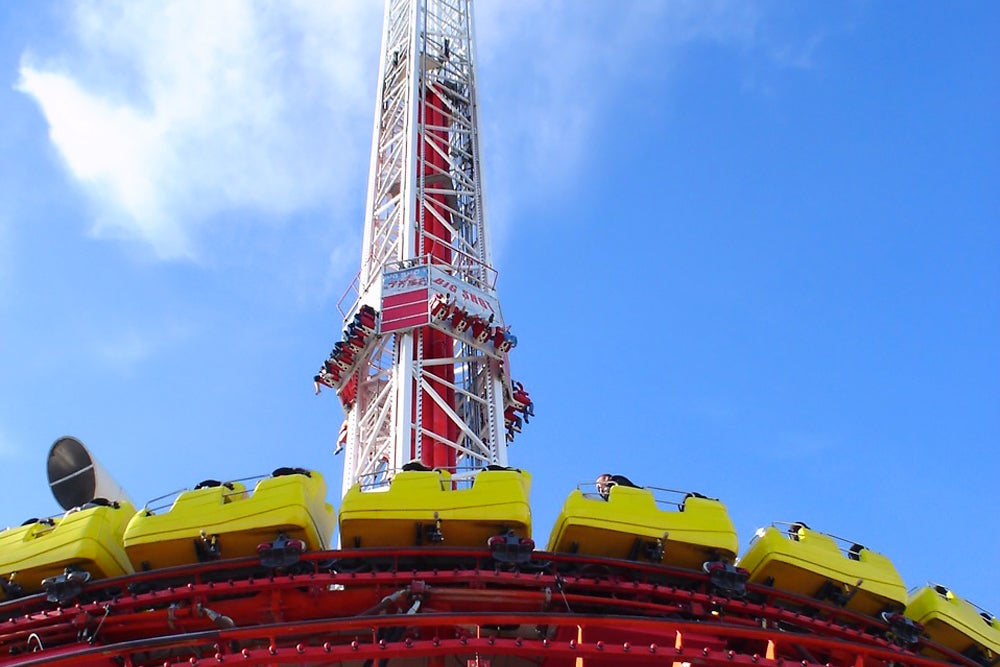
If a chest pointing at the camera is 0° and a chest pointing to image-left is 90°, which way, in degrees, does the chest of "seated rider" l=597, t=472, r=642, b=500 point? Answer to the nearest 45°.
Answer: approximately 90°

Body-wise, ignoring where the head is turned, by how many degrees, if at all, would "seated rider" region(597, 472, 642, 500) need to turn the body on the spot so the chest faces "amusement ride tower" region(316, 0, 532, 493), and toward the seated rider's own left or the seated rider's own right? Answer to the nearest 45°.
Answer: approximately 45° to the seated rider's own right
